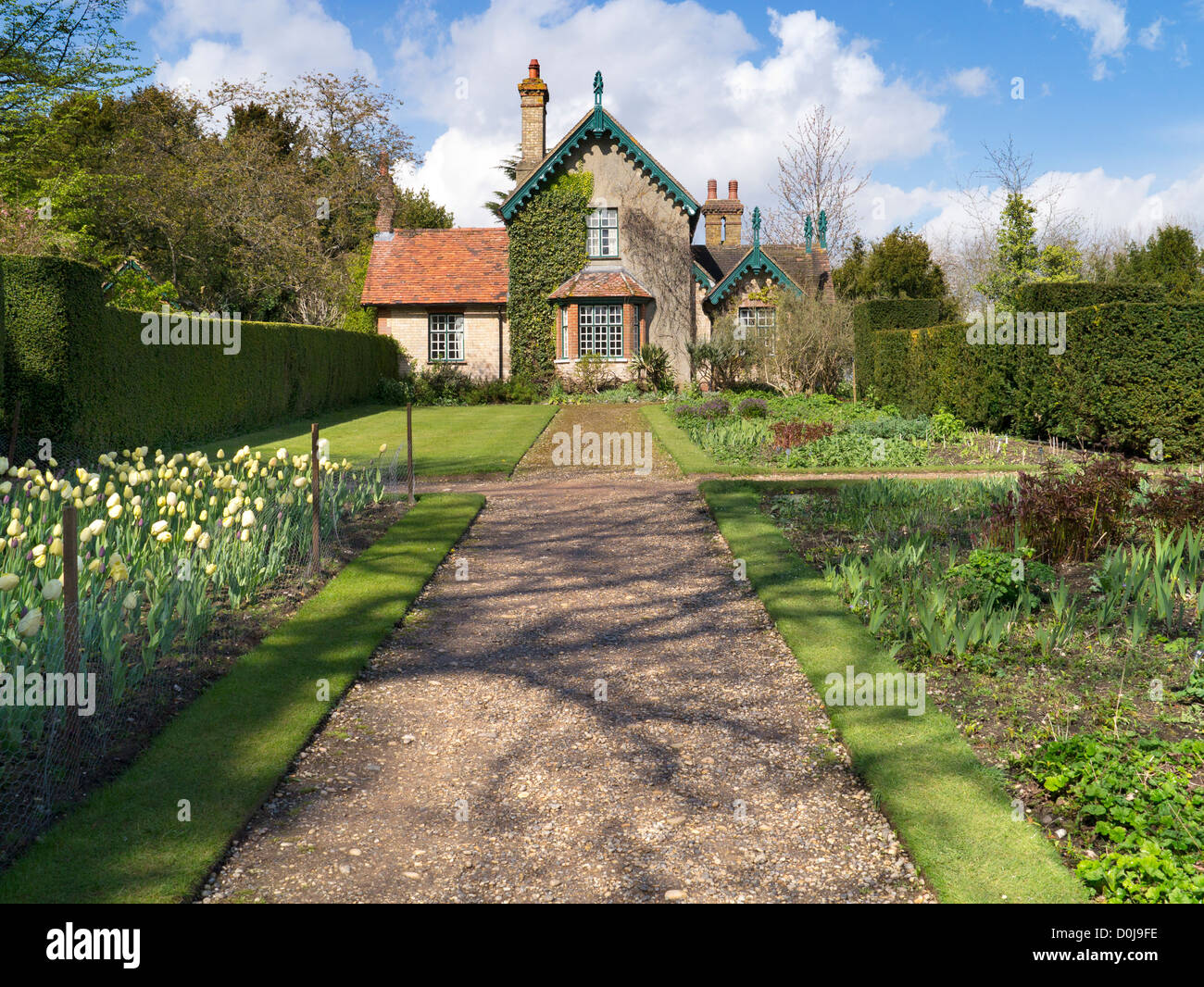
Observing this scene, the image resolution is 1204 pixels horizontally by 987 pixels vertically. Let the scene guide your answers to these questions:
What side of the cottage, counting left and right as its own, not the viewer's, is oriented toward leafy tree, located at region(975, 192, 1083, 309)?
left

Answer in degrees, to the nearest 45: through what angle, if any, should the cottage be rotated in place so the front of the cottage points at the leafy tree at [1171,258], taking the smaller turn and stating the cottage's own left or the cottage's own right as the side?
approximately 90° to the cottage's own left

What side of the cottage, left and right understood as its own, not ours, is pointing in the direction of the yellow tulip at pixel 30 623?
front

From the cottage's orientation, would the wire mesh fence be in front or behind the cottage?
in front

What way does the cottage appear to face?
toward the camera

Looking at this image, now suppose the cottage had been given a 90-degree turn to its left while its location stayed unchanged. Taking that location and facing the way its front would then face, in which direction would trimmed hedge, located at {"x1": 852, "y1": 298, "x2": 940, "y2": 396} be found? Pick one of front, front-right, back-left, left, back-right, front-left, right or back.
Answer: front-right

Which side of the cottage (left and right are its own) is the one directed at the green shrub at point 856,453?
front

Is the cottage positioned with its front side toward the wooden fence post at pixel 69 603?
yes
